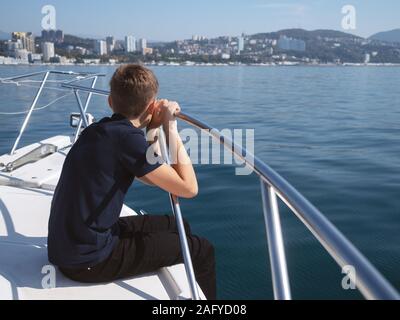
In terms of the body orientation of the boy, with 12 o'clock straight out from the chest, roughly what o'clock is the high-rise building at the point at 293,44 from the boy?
The high-rise building is roughly at 11 o'clock from the boy.

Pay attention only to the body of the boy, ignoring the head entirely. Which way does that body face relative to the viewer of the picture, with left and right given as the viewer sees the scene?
facing away from the viewer and to the right of the viewer

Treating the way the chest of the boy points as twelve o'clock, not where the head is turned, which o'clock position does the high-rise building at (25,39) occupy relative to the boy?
The high-rise building is roughly at 10 o'clock from the boy.
